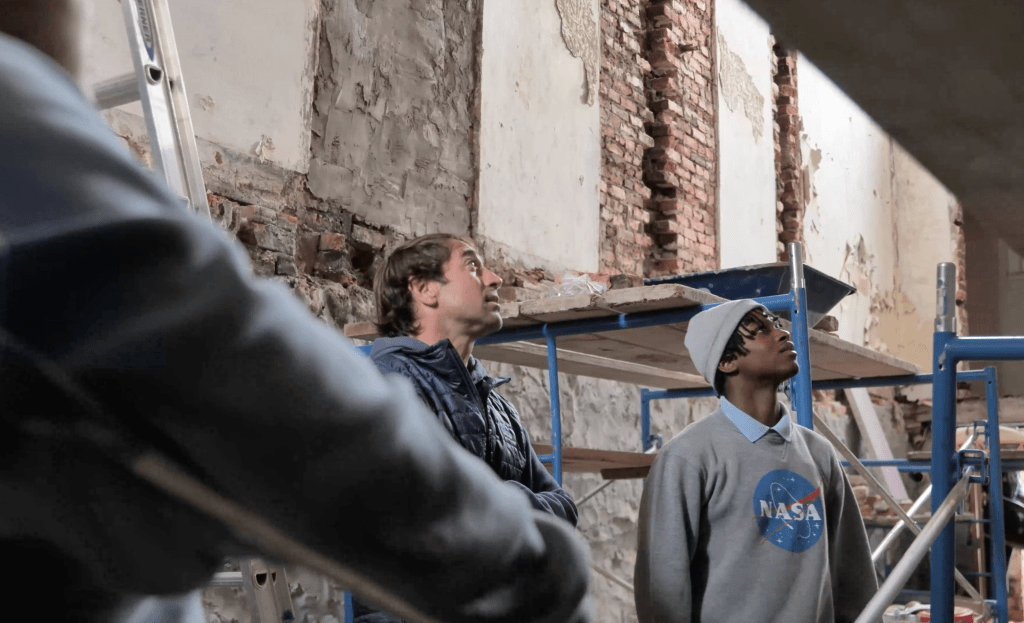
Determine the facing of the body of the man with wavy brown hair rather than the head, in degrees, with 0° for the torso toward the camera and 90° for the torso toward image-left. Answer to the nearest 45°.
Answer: approximately 315°

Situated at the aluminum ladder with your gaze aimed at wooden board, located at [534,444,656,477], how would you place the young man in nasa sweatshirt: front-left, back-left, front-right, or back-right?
front-right

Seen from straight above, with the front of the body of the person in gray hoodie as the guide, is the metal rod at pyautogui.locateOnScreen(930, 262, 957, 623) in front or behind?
in front

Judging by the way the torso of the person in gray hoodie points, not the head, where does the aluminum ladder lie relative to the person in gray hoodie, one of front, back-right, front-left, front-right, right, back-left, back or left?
left

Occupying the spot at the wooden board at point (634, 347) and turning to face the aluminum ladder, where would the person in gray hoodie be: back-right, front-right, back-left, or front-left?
front-left

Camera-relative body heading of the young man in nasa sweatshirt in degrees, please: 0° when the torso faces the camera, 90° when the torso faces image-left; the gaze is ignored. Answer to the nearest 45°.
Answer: approximately 315°

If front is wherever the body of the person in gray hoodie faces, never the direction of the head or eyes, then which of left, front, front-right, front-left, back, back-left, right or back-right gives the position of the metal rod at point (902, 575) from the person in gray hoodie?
front-left

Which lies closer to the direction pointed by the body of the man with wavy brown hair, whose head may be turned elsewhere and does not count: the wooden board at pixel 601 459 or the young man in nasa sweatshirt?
the young man in nasa sweatshirt

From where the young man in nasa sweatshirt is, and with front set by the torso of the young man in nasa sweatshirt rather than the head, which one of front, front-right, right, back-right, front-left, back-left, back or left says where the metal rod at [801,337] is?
back-left

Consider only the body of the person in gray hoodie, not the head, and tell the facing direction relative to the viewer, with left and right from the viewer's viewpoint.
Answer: facing to the right of the viewer
